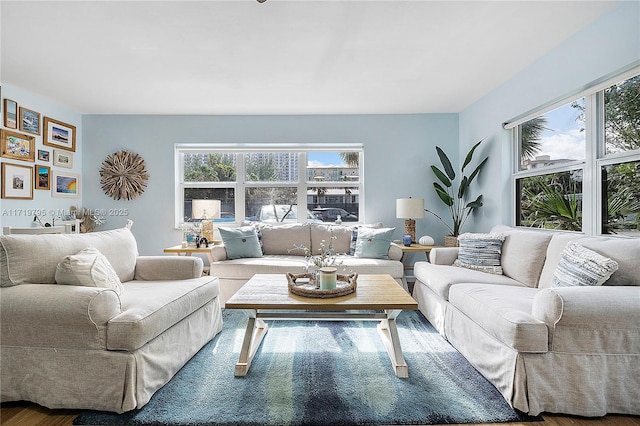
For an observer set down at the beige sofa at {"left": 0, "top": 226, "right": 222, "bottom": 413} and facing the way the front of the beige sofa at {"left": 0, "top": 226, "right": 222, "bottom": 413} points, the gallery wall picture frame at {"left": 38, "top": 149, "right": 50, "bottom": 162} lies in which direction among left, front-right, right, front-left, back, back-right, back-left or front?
back-left

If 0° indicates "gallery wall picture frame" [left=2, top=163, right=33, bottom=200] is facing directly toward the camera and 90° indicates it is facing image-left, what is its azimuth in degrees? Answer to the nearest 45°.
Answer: approximately 315°

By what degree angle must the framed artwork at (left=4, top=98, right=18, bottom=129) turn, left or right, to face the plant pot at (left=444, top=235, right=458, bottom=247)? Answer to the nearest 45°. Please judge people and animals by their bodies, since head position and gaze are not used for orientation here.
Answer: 0° — it already faces it

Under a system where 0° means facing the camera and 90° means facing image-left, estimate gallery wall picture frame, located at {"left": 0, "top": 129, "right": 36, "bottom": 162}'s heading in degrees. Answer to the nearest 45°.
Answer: approximately 315°

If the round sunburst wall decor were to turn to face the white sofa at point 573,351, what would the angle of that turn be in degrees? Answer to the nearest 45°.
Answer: approximately 45° to its left

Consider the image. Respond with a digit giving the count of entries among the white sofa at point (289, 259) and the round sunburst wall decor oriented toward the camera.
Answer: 2

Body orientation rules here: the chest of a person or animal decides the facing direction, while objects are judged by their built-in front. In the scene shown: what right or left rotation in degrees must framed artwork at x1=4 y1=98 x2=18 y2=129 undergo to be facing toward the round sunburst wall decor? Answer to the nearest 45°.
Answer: approximately 45° to its left

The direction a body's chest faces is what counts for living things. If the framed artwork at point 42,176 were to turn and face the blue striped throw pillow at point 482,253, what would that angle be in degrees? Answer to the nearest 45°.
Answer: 0° — it already faces it

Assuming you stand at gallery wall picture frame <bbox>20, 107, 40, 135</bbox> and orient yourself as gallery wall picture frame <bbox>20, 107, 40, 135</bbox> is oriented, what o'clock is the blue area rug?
The blue area rug is roughly at 1 o'clock from the gallery wall picture frame.

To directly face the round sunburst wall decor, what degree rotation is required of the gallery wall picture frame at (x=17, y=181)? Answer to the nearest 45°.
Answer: approximately 45° to its left

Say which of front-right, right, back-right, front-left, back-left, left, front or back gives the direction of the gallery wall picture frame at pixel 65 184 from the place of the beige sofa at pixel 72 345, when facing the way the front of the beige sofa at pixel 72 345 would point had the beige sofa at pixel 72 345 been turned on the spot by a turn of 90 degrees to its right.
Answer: back-right

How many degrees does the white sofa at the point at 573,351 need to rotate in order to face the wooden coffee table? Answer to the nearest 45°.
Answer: approximately 45° to its right
